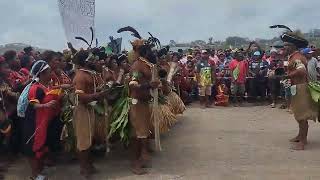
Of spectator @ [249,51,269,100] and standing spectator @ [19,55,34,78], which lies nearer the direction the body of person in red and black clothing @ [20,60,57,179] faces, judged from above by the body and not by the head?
the spectator

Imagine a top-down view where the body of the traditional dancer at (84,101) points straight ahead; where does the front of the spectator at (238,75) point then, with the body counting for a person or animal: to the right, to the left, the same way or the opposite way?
to the right

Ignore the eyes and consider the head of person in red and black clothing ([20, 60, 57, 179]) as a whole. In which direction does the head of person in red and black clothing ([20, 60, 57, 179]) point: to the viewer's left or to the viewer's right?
to the viewer's right

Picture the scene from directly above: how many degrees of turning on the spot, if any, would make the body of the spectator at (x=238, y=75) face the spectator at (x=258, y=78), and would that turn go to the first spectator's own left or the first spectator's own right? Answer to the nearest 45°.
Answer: approximately 135° to the first spectator's own left

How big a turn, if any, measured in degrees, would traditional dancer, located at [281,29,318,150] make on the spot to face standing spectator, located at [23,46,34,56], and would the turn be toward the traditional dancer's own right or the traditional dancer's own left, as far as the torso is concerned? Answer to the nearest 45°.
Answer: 0° — they already face them

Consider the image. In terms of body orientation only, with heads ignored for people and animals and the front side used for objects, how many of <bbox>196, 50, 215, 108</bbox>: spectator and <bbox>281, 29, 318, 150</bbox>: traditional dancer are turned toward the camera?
1

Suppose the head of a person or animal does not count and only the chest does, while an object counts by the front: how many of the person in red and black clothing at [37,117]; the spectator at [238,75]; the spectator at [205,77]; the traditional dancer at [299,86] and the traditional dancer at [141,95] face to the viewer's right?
2

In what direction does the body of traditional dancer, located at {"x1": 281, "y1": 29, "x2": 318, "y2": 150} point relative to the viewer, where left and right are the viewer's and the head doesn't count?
facing to the left of the viewer

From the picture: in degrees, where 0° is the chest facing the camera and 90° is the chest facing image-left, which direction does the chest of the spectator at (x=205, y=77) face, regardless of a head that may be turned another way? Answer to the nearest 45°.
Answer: approximately 0°

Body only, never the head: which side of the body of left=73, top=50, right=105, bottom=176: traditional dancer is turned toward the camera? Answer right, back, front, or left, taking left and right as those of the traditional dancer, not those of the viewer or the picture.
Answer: right

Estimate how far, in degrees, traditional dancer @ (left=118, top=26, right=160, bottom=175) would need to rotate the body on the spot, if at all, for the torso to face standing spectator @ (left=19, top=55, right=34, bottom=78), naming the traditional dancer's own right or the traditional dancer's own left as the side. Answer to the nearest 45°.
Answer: approximately 135° to the traditional dancer's own left
